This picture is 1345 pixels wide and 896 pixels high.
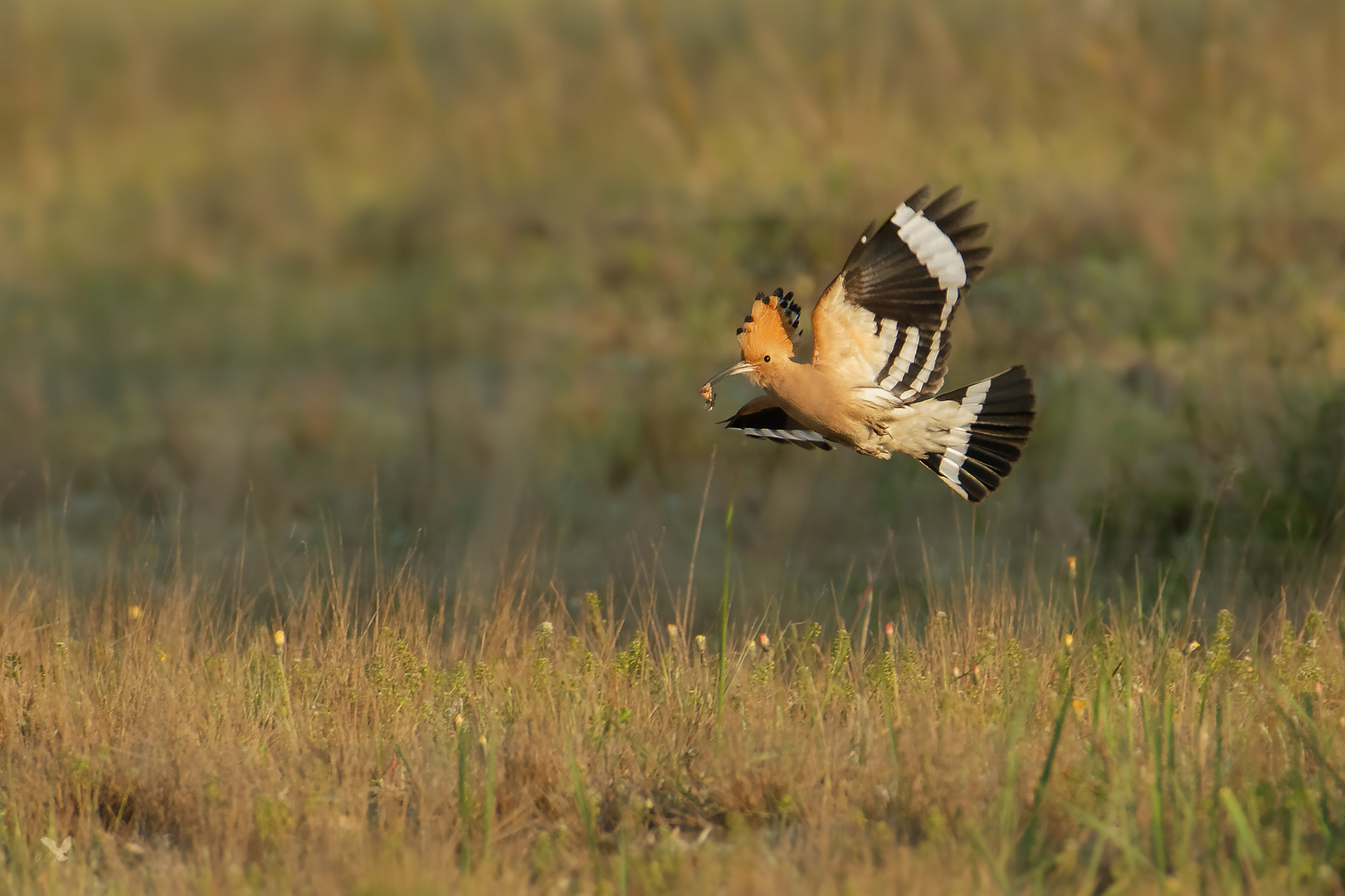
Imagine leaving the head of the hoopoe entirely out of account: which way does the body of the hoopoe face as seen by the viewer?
to the viewer's left
